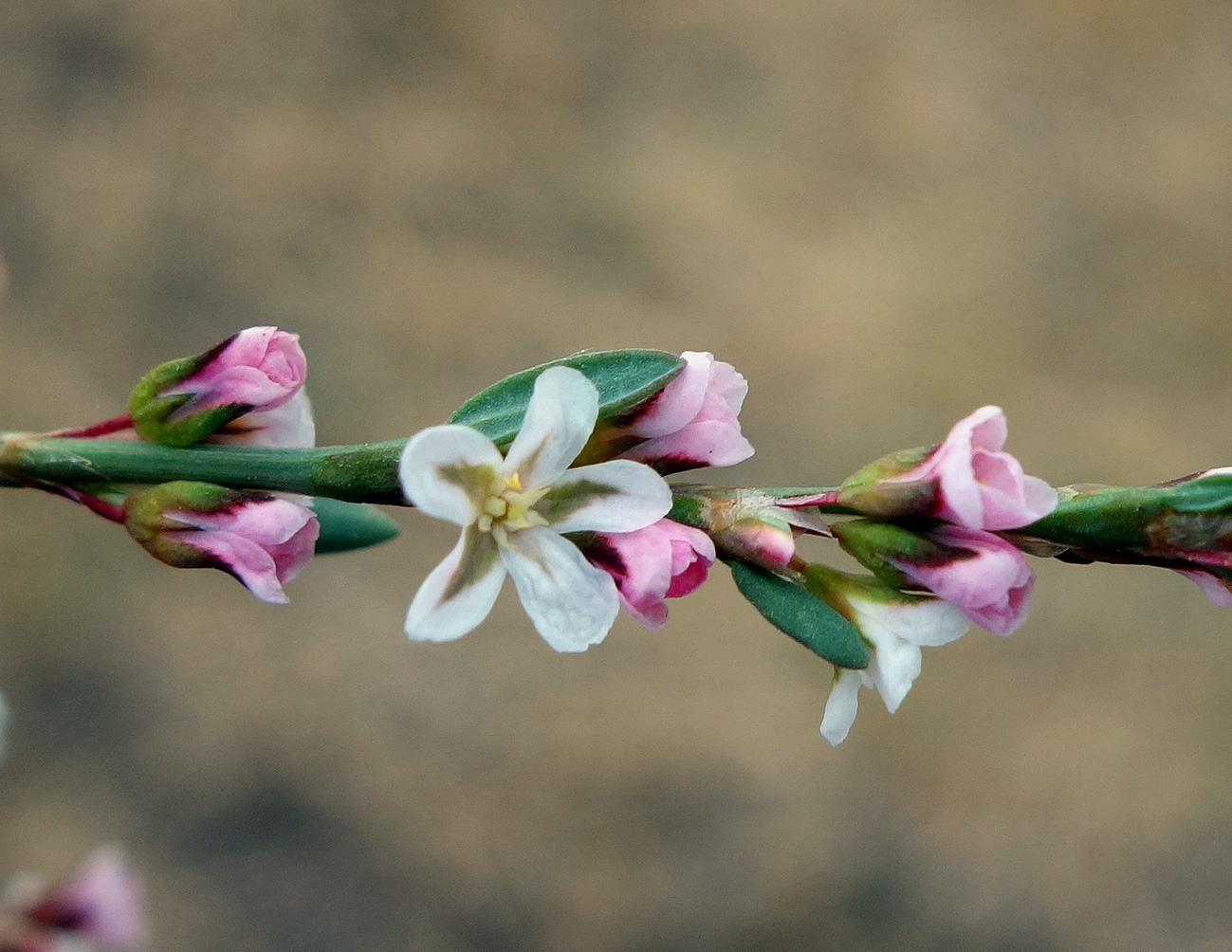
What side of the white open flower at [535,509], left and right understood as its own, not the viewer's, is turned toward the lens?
front
